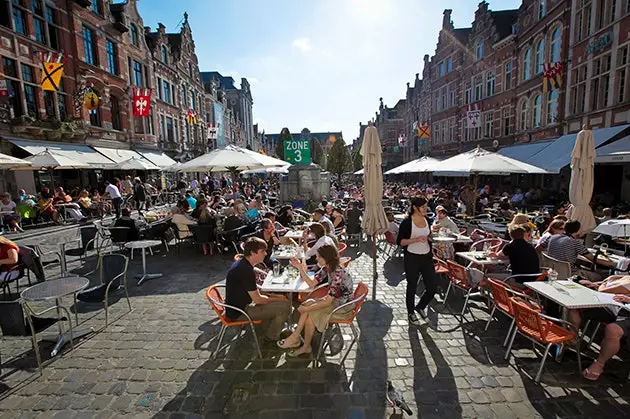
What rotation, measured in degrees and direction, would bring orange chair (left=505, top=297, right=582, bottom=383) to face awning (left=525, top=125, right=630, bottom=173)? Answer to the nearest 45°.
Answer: approximately 45° to its left

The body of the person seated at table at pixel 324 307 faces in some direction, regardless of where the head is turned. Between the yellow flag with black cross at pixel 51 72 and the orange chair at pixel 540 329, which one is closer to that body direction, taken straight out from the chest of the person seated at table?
the yellow flag with black cross

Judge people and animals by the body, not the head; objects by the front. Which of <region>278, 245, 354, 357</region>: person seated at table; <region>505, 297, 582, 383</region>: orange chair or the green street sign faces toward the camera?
the green street sign

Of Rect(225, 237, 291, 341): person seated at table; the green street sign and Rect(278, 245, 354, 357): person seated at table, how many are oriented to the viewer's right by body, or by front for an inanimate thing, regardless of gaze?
1

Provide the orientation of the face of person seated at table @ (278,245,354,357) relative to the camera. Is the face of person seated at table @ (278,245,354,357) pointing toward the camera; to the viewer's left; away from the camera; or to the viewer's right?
to the viewer's left

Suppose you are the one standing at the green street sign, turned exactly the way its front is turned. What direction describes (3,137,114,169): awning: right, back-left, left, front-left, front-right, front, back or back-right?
right

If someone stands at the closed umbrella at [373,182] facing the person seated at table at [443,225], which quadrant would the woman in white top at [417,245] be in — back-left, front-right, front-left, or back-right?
back-right

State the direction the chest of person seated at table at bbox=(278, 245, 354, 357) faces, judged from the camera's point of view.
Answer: to the viewer's left

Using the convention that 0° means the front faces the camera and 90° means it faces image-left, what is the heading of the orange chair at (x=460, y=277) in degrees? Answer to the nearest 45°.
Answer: approximately 225°

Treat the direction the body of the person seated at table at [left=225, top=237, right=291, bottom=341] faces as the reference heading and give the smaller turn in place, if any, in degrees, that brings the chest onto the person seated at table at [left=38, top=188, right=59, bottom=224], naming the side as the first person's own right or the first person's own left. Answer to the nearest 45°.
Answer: approximately 135° to the first person's own left

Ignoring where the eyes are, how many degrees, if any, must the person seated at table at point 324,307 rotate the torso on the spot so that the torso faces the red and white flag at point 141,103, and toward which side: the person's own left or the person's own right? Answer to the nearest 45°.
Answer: approximately 45° to the person's own right

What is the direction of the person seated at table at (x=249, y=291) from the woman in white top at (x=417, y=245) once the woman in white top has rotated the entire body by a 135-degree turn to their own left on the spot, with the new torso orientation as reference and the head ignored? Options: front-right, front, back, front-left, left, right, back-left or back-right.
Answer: back-left

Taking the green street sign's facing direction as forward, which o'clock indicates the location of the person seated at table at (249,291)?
The person seated at table is roughly at 12 o'clock from the green street sign.
